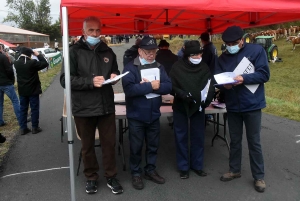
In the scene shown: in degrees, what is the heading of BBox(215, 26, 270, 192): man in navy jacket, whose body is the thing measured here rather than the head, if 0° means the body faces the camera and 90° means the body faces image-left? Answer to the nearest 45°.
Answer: approximately 45°

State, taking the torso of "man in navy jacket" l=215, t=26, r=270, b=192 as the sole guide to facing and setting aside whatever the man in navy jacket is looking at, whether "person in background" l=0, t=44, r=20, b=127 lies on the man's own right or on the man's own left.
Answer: on the man's own right

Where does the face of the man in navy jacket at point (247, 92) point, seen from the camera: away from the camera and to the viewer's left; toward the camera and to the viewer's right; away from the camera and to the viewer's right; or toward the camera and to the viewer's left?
toward the camera and to the viewer's left

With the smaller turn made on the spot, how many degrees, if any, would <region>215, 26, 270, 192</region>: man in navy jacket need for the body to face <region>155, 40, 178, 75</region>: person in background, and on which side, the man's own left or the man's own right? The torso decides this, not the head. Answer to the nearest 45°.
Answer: approximately 90° to the man's own right

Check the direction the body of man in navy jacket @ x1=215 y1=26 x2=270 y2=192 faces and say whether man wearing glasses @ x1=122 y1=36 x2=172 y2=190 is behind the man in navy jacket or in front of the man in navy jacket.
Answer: in front

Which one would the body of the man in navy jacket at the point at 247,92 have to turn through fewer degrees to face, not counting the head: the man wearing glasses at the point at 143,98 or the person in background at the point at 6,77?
the man wearing glasses

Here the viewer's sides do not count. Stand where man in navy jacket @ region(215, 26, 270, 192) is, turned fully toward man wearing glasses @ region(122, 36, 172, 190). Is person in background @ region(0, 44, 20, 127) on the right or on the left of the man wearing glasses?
right
